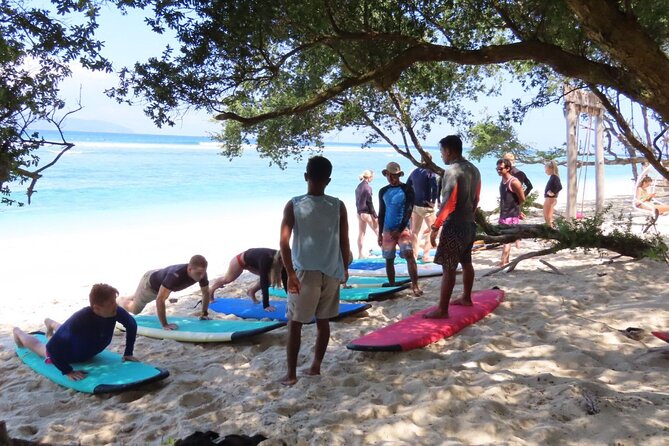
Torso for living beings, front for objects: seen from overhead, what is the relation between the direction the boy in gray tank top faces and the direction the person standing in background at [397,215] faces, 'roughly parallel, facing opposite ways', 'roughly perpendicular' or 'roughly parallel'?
roughly parallel, facing opposite ways

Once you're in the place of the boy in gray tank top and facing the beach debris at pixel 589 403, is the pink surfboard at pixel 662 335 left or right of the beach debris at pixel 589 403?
left

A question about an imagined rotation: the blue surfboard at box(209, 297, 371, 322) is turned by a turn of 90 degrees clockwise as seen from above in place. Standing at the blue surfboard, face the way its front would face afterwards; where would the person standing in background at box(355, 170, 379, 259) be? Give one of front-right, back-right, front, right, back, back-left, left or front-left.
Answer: back-left

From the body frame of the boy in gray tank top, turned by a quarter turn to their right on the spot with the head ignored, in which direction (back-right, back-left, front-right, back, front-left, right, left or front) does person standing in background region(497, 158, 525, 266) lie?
front-left

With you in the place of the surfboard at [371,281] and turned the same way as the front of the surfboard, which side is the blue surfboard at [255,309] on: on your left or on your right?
on your right

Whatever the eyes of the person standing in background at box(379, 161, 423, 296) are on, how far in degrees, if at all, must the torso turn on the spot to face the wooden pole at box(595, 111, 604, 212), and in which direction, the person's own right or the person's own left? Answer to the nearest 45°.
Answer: approximately 135° to the person's own left

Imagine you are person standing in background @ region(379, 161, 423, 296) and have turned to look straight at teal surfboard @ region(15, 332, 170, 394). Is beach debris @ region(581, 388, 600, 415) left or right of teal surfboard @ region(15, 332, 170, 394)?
left

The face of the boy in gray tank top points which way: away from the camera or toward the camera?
away from the camera

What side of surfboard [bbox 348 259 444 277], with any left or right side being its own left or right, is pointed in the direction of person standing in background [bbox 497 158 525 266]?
front

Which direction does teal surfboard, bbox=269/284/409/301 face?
to the viewer's right

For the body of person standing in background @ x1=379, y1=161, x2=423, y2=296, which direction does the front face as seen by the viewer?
toward the camera

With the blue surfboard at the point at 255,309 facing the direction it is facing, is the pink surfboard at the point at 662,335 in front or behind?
in front

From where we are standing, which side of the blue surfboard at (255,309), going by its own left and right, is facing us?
right

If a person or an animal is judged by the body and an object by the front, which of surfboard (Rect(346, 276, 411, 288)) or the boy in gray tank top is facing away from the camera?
the boy in gray tank top

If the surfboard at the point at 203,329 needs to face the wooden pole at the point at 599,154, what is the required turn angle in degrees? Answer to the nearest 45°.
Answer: approximately 45° to its left

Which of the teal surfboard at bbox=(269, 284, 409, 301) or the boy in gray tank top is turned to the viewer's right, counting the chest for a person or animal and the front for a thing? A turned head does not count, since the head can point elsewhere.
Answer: the teal surfboard

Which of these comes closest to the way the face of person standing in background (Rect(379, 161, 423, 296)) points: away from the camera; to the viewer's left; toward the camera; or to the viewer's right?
toward the camera
